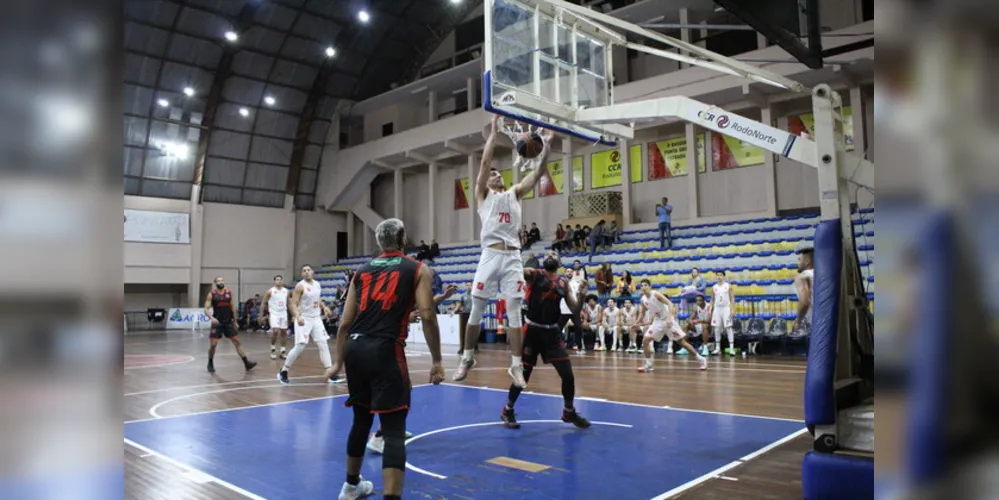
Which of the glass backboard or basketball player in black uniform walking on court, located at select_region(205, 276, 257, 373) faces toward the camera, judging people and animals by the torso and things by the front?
the basketball player in black uniform walking on court

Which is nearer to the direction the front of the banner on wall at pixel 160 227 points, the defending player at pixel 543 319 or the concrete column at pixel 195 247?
the defending player

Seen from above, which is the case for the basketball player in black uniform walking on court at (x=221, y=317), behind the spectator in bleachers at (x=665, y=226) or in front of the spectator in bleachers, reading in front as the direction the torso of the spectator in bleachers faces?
in front

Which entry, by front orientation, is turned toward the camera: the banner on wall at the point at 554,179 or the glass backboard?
the banner on wall

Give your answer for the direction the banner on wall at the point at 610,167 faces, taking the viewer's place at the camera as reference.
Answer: facing the viewer and to the left of the viewer

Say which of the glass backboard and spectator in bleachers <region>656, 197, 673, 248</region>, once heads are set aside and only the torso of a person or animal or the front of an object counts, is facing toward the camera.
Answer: the spectator in bleachers

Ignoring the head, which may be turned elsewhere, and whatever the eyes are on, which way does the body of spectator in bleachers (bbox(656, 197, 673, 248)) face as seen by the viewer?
toward the camera

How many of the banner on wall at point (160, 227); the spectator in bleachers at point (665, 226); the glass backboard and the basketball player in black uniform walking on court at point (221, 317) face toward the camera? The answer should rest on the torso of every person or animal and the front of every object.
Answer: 3

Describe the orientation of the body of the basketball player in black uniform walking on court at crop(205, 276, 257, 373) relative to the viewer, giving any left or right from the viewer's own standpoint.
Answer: facing the viewer

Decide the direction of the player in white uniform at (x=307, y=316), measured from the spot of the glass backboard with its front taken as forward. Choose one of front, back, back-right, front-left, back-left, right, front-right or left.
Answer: front

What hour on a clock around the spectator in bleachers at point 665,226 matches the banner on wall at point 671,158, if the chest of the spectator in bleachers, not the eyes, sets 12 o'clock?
The banner on wall is roughly at 6 o'clock from the spectator in bleachers.

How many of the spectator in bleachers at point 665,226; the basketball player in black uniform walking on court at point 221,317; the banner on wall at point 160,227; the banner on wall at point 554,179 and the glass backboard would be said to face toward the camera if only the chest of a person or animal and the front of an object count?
4
